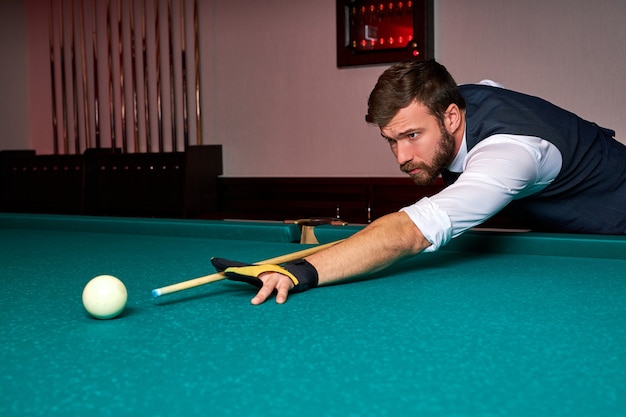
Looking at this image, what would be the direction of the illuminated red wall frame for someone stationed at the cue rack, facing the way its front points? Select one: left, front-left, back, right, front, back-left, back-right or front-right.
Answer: front-left

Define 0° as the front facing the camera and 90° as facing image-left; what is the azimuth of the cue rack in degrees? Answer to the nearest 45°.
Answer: approximately 0°

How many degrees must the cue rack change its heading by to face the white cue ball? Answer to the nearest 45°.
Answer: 0° — it already faces it

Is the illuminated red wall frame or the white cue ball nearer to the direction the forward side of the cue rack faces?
the white cue ball
